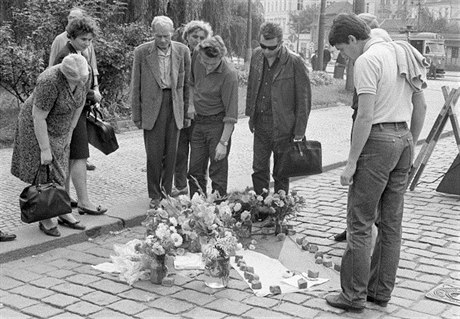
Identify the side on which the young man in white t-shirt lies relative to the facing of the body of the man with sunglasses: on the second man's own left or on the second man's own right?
on the second man's own left

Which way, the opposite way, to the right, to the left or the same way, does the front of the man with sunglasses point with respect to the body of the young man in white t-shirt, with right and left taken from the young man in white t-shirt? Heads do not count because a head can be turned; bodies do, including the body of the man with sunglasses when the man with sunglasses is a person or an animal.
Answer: to the left

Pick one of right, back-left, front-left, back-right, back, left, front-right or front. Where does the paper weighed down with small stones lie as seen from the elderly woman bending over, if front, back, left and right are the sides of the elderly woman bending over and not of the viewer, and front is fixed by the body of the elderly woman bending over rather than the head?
front

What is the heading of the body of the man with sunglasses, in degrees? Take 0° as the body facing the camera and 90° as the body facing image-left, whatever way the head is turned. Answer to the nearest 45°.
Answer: approximately 45°

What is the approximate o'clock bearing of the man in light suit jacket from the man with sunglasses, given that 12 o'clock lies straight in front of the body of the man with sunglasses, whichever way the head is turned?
The man in light suit jacket is roughly at 2 o'clock from the man with sunglasses.

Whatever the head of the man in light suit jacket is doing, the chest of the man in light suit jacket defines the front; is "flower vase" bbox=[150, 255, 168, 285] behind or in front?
in front

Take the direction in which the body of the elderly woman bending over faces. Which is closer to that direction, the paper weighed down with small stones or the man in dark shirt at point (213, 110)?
the paper weighed down with small stones

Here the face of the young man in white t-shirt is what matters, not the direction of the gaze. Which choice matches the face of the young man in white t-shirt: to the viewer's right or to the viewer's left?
to the viewer's left

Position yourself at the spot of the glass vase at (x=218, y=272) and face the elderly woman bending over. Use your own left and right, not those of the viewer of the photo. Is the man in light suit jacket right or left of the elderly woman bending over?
right

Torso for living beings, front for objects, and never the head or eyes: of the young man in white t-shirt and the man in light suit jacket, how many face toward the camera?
1

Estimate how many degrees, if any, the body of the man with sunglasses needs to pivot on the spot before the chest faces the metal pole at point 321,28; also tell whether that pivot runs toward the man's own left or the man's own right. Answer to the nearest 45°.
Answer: approximately 135° to the man's own right

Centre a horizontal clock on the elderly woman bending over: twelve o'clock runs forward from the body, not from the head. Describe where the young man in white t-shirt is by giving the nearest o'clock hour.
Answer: The young man in white t-shirt is roughly at 12 o'clock from the elderly woman bending over.

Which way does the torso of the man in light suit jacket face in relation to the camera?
toward the camera

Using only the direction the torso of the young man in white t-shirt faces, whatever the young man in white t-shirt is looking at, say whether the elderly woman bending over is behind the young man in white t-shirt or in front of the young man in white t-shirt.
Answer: in front

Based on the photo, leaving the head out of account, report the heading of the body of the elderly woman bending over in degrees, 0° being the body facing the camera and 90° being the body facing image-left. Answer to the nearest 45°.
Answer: approximately 315°

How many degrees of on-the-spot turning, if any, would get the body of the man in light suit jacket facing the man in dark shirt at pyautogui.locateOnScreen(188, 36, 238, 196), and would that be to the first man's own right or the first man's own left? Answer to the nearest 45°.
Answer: approximately 45° to the first man's own left
